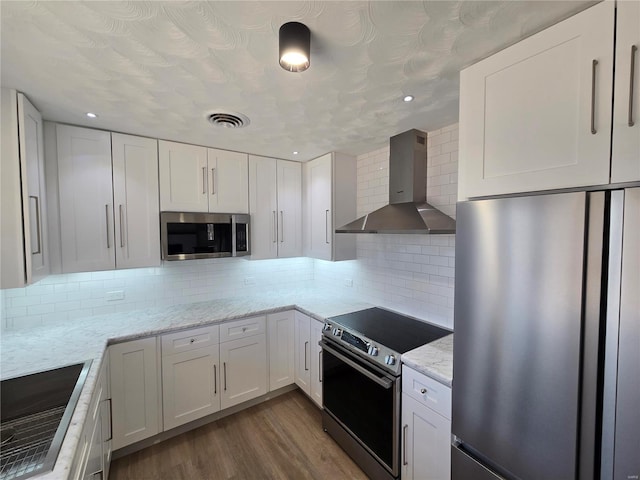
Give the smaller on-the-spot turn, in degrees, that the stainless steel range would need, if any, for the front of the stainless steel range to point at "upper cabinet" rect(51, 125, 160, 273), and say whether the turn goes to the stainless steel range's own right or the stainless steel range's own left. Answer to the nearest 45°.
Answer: approximately 45° to the stainless steel range's own right

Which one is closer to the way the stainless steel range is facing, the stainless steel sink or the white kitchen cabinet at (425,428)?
the stainless steel sink

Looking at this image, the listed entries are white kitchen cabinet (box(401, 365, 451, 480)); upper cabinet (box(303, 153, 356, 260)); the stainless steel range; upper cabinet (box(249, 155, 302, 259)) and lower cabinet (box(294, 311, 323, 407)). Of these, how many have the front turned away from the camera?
0

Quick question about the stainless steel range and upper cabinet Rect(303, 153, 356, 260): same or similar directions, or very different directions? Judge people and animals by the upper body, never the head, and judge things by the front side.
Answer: same or similar directions

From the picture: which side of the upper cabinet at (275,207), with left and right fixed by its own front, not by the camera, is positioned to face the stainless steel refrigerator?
front

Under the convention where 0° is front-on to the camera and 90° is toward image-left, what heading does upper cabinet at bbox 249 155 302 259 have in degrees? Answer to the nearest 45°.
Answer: approximately 315°

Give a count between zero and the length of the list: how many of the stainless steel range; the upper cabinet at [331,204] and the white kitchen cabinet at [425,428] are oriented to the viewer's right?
0

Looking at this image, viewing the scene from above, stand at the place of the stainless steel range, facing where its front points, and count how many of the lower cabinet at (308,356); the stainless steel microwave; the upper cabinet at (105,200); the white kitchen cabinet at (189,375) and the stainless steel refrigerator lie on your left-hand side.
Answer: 1

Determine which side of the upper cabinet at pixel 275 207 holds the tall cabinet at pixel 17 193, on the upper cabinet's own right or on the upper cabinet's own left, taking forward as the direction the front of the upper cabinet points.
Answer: on the upper cabinet's own right

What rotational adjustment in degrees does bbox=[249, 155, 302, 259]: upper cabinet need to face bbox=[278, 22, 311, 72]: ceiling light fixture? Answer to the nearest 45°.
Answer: approximately 45° to its right

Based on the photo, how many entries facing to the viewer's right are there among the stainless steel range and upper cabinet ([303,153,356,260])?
0

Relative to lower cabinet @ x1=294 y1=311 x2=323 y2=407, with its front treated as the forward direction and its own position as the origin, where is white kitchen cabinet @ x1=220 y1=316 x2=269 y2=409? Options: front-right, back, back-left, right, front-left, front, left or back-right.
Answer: front-right

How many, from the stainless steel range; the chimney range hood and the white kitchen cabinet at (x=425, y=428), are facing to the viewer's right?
0

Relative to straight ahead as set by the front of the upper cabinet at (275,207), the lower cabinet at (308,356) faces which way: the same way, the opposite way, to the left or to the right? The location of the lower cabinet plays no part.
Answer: to the right

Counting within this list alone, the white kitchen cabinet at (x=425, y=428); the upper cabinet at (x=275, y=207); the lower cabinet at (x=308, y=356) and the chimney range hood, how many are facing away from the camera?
0

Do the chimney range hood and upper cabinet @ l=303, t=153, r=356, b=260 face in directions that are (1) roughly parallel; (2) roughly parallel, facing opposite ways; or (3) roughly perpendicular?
roughly parallel
